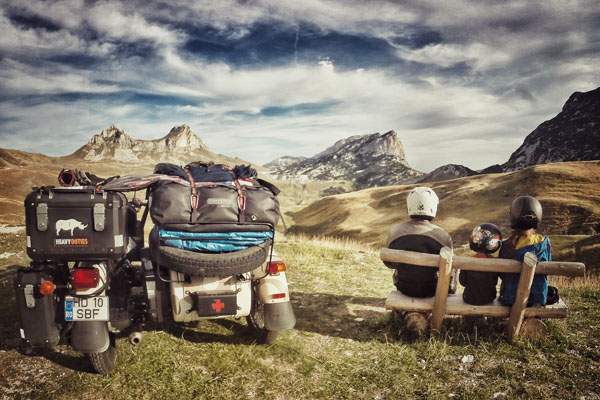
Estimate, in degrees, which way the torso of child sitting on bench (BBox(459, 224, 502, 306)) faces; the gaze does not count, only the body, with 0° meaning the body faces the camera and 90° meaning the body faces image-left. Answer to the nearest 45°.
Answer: approximately 180°

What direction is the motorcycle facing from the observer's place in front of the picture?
facing away from the viewer

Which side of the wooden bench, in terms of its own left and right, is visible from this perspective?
back

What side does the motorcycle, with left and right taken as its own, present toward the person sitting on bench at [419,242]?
right

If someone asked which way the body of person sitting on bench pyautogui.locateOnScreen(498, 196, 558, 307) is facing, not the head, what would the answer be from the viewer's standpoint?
away from the camera

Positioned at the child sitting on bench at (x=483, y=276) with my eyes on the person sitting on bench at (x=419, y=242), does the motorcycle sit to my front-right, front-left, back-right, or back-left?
front-left

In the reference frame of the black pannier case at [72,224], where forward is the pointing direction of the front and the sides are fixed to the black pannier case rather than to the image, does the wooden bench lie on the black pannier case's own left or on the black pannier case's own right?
on the black pannier case's own left

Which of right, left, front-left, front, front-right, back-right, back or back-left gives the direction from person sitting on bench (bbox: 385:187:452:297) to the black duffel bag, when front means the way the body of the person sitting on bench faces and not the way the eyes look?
back-left

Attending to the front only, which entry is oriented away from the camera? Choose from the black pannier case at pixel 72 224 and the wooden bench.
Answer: the wooden bench

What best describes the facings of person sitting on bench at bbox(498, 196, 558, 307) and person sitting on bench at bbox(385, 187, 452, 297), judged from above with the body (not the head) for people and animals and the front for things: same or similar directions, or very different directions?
same or similar directions

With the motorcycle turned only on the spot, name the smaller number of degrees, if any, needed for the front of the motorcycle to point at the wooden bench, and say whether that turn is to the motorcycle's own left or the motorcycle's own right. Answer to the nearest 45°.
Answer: approximately 90° to the motorcycle's own right

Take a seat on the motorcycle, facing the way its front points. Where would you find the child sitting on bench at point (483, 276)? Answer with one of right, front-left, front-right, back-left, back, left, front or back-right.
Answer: right

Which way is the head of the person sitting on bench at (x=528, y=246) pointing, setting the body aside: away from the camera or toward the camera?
away from the camera

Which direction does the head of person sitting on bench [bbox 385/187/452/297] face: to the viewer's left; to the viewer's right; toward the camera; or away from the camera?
away from the camera
